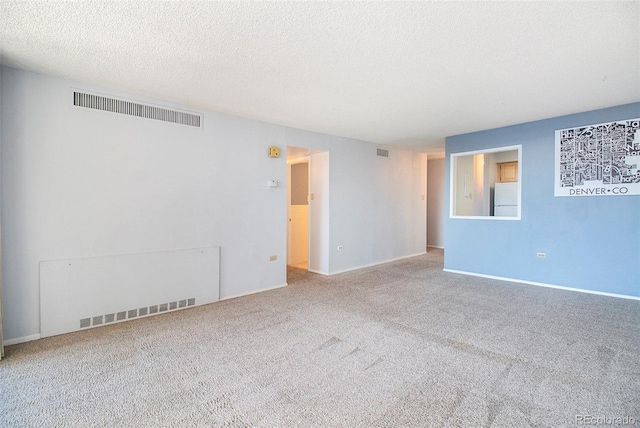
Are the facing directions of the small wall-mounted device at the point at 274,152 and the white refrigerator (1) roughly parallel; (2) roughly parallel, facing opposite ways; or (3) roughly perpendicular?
roughly perpendicular

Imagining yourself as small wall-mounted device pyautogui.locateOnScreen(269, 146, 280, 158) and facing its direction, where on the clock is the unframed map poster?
The unframed map poster is roughly at 11 o'clock from the small wall-mounted device.

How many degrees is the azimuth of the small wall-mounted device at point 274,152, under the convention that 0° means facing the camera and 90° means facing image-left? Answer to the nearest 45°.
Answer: approximately 315°

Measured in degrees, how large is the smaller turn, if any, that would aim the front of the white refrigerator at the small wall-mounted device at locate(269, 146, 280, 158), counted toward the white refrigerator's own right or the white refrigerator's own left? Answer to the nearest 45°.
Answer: approximately 45° to the white refrigerator's own right

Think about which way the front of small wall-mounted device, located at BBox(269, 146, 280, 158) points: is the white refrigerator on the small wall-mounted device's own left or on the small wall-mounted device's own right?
on the small wall-mounted device's own left

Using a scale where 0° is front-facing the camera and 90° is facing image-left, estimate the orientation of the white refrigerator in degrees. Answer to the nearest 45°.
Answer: approximately 0°
